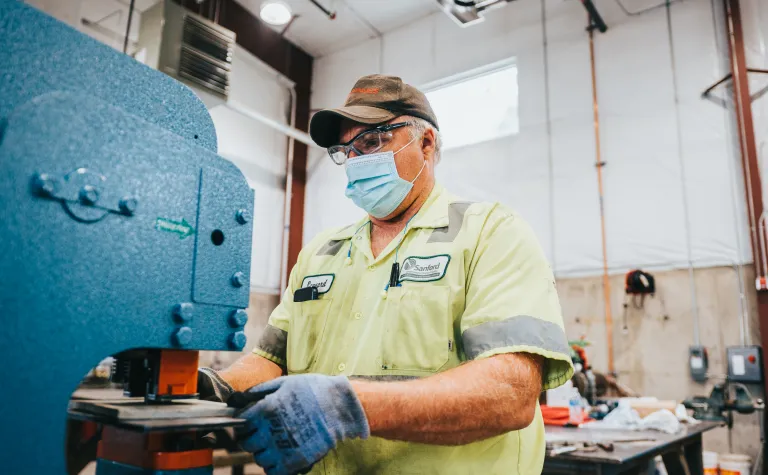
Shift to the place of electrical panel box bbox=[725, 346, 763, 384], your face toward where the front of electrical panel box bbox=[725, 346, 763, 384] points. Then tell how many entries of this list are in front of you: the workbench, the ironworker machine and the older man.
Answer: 3

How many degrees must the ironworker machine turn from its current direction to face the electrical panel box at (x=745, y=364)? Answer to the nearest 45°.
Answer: approximately 45° to its left

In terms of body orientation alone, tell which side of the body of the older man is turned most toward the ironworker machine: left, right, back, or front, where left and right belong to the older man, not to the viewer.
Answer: front

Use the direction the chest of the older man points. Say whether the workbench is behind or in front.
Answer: behind

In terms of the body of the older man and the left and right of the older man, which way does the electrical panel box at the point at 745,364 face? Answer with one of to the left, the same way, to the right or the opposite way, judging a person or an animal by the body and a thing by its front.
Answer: the same way

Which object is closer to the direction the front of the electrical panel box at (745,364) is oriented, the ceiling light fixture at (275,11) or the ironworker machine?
the ironworker machine

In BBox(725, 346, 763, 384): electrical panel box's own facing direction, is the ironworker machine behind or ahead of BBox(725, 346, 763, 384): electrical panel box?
ahead

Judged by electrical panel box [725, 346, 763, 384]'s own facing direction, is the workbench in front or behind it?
in front

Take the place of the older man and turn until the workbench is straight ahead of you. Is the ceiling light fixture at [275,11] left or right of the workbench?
left

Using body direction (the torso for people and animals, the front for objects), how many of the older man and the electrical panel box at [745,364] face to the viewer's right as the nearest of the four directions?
0

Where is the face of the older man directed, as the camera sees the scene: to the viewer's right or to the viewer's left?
to the viewer's left

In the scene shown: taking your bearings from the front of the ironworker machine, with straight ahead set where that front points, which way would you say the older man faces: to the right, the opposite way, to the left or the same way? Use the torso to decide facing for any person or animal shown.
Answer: the opposite way

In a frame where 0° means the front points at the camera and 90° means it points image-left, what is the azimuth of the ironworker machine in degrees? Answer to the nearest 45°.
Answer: approximately 270°

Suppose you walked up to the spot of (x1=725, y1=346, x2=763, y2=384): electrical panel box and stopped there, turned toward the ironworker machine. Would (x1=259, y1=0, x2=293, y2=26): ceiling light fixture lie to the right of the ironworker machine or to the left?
right

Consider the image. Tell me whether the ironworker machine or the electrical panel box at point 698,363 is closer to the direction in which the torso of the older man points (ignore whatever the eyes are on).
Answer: the ironworker machine

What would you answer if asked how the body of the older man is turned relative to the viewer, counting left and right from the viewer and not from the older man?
facing the viewer and to the left of the viewer

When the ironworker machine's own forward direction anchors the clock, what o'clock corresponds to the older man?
The older man is roughly at 11 o'clock from the ironworker machine.

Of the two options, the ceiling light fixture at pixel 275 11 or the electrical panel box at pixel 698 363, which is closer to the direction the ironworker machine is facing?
the electrical panel box

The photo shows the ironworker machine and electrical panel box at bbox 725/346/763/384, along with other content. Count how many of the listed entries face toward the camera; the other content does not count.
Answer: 1

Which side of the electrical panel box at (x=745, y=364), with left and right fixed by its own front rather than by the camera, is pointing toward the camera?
front
